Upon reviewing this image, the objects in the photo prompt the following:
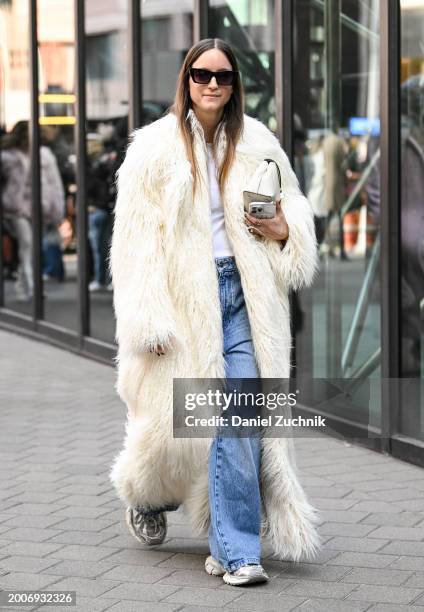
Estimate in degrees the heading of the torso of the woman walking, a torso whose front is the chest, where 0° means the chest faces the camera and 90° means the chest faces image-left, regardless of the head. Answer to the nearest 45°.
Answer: approximately 0°

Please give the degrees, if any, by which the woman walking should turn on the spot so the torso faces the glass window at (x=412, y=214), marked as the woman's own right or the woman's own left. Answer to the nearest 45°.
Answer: approximately 135° to the woman's own left

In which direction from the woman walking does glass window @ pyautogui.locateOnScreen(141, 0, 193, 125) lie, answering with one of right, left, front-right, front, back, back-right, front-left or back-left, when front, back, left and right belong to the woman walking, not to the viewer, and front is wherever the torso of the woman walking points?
back

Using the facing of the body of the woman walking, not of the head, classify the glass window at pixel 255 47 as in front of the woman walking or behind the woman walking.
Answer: behind

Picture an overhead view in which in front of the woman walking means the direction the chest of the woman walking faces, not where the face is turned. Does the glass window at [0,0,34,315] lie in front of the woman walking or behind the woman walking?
behind
